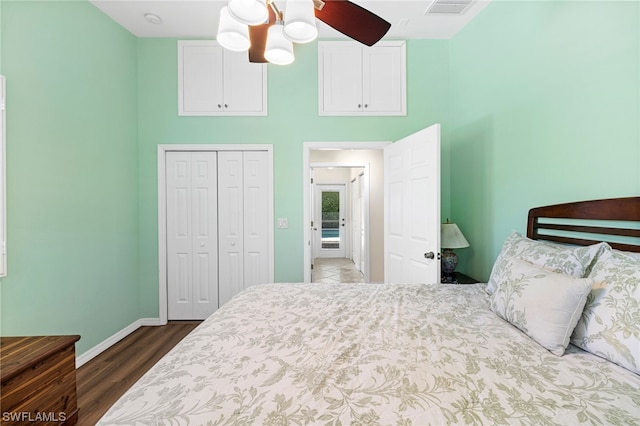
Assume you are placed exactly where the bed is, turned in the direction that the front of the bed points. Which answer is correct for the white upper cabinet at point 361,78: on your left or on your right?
on your right

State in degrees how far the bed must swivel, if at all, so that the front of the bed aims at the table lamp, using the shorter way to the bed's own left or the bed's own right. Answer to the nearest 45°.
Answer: approximately 90° to the bed's own right

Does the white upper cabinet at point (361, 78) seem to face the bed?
yes

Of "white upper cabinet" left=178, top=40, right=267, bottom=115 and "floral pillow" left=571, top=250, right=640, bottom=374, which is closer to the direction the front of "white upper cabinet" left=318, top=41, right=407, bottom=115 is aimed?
the floral pillow

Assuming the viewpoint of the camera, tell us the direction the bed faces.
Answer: facing to the left of the viewer

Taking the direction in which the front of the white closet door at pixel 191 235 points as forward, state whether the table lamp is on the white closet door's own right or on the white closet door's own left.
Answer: on the white closet door's own left

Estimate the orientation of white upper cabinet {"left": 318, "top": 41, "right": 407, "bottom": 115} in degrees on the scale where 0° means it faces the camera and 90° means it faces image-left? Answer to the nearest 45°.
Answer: approximately 0°

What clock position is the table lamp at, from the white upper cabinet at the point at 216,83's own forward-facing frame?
The table lamp is roughly at 10 o'clock from the white upper cabinet.

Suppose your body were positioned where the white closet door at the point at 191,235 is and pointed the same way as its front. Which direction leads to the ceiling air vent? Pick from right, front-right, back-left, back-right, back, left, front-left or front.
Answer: front-left

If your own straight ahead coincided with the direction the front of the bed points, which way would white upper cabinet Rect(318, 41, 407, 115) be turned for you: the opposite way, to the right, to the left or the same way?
to the left

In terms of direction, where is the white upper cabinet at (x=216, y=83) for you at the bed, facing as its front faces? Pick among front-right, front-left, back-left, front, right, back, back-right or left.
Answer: front-right

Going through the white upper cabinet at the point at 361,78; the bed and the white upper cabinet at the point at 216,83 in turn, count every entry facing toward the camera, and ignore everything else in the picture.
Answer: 2
